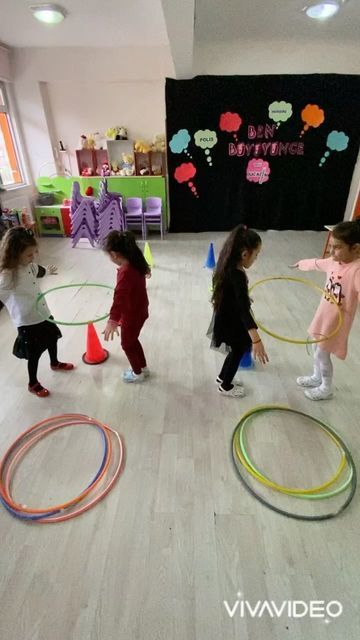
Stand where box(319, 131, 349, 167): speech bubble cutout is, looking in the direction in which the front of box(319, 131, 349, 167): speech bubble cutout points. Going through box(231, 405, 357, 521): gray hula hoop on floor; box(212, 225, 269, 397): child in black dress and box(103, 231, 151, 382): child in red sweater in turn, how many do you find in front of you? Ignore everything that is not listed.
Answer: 3

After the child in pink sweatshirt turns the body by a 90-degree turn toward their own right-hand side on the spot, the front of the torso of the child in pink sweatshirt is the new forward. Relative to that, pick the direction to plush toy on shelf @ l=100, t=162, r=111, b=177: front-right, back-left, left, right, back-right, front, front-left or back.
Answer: front

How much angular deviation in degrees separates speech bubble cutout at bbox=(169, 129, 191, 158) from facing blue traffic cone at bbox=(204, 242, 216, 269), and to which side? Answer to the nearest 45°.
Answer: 0° — it already faces it

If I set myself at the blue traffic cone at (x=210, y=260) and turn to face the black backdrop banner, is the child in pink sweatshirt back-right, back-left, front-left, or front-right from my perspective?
back-right

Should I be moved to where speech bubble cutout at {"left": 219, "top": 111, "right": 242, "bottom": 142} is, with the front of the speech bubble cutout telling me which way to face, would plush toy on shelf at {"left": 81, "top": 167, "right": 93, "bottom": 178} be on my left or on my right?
on my right

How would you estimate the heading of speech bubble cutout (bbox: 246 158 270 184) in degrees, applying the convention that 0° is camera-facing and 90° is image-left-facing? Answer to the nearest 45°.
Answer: approximately 0°

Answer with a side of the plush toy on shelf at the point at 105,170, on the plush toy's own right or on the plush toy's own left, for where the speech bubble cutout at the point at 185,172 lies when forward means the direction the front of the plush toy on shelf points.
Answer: on the plush toy's own left

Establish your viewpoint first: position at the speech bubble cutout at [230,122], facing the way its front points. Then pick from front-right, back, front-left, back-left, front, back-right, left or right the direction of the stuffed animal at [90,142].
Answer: right
